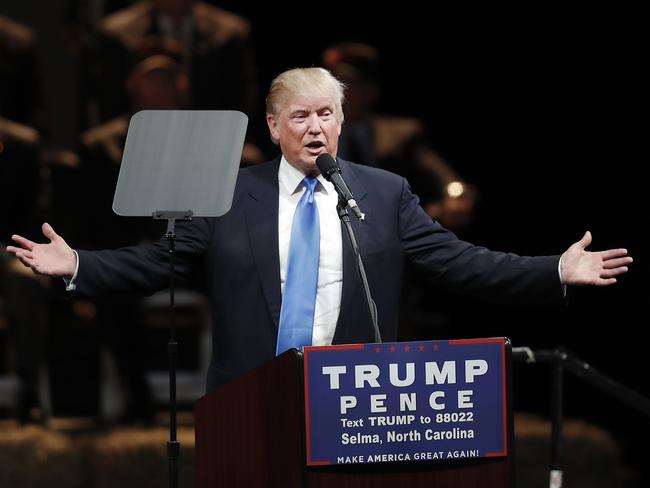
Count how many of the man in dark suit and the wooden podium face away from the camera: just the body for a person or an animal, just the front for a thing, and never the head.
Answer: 0

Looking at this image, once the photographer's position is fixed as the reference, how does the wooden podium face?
facing the viewer and to the right of the viewer

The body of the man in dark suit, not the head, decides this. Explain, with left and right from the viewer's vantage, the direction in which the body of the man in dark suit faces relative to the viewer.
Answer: facing the viewer
